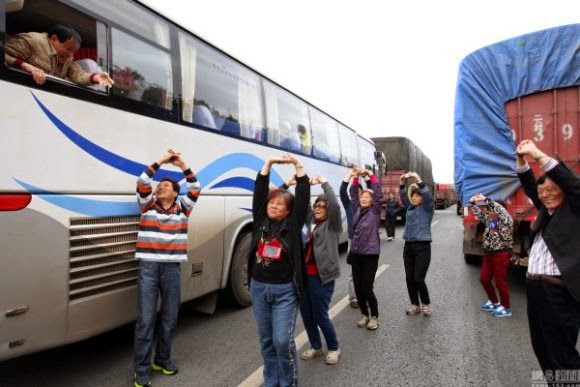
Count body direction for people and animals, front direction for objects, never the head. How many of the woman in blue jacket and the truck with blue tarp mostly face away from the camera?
1

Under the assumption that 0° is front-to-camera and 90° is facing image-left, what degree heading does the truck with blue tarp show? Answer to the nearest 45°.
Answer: approximately 180°

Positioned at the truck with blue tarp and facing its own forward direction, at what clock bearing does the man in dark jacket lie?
The man in dark jacket is roughly at 6 o'clock from the truck with blue tarp.

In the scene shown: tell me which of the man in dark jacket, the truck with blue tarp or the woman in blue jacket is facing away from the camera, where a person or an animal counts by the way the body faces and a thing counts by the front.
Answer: the truck with blue tarp

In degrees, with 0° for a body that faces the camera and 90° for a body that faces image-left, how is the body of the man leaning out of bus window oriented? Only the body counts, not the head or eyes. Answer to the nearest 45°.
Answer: approximately 315°
